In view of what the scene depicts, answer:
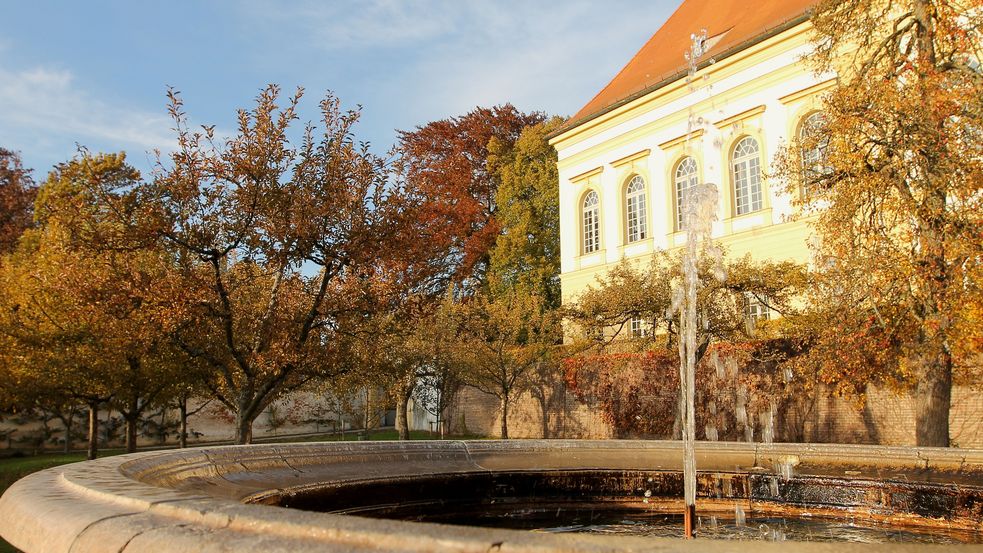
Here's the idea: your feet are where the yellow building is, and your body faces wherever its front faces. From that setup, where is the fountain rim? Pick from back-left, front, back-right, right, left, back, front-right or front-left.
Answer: front-left

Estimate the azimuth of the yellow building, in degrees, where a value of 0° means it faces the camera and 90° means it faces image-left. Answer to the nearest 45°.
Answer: approximately 45°

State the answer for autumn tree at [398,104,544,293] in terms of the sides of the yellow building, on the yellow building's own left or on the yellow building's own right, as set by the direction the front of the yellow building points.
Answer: on the yellow building's own right

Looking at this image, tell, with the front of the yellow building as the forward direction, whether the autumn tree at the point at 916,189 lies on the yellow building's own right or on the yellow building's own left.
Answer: on the yellow building's own left

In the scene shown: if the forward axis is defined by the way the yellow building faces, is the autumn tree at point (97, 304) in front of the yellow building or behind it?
in front
